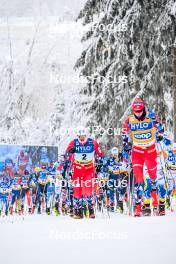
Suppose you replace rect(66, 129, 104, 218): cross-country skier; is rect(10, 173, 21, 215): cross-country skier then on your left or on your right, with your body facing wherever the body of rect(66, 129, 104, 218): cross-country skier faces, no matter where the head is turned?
on your right

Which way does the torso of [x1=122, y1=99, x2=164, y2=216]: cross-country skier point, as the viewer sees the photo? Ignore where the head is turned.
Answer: toward the camera

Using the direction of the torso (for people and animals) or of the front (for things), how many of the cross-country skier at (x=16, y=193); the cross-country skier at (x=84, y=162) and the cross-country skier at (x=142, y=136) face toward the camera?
3

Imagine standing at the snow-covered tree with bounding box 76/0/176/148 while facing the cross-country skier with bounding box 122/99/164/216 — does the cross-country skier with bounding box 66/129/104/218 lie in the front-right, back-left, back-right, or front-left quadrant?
front-right

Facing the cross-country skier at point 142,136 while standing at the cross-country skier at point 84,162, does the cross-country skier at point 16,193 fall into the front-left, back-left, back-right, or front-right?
back-left

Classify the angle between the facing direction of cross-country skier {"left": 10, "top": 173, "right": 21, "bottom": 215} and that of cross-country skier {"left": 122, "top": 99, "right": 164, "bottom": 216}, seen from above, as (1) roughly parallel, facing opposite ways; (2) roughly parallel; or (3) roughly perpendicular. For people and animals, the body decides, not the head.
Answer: roughly parallel

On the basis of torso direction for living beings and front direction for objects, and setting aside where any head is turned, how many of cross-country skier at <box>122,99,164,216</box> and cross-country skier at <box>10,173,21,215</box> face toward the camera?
2

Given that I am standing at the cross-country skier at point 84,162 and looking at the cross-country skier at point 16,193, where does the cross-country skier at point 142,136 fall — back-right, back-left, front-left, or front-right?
back-right

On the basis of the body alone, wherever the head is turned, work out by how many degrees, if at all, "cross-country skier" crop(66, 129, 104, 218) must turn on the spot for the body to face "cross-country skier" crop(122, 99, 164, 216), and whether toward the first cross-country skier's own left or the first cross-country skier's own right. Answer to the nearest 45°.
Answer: approximately 90° to the first cross-country skier's own left

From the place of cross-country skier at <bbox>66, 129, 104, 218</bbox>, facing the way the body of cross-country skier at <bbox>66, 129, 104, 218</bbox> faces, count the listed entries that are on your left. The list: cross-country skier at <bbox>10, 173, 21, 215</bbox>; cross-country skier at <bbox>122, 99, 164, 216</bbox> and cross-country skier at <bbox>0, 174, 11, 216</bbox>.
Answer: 1

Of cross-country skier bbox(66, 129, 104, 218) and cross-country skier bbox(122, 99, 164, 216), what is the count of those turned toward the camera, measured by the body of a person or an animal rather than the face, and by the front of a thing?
2

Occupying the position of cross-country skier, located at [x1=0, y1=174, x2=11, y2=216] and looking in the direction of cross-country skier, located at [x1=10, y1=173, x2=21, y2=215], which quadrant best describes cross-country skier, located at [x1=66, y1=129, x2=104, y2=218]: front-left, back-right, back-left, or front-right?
front-right
